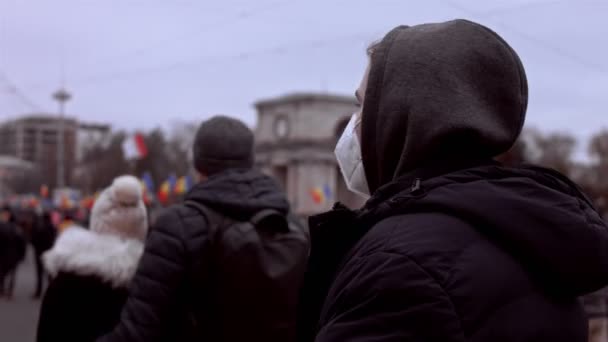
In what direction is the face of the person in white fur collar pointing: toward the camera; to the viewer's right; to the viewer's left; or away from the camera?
away from the camera

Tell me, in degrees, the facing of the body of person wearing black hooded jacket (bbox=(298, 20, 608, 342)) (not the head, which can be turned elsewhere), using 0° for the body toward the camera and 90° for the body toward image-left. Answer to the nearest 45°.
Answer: approximately 135°

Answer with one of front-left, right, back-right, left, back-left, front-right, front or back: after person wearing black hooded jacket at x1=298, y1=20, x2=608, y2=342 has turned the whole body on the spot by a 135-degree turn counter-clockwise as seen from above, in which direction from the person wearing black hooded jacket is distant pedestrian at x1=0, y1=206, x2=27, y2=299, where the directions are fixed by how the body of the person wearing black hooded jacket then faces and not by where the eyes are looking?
back-right

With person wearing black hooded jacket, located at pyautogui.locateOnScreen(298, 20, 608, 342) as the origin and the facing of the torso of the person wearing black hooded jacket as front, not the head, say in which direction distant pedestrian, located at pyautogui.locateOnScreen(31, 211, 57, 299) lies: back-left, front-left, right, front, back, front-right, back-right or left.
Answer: front

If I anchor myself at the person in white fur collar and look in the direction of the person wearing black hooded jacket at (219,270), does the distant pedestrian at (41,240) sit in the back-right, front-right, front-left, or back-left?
back-left

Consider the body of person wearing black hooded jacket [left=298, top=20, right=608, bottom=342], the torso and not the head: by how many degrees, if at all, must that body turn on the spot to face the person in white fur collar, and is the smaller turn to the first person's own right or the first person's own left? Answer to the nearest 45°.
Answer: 0° — they already face them

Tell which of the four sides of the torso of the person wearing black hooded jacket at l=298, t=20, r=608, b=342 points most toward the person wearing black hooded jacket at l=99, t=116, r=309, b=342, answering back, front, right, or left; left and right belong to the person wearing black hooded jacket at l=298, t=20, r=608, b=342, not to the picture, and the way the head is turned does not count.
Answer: front

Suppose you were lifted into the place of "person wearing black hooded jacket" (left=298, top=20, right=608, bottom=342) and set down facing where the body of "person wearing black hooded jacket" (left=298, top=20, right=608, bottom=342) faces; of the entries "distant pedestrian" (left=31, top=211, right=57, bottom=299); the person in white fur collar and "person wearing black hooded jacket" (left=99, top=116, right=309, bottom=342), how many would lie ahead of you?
3

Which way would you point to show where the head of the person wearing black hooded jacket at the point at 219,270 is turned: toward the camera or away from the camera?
away from the camera
